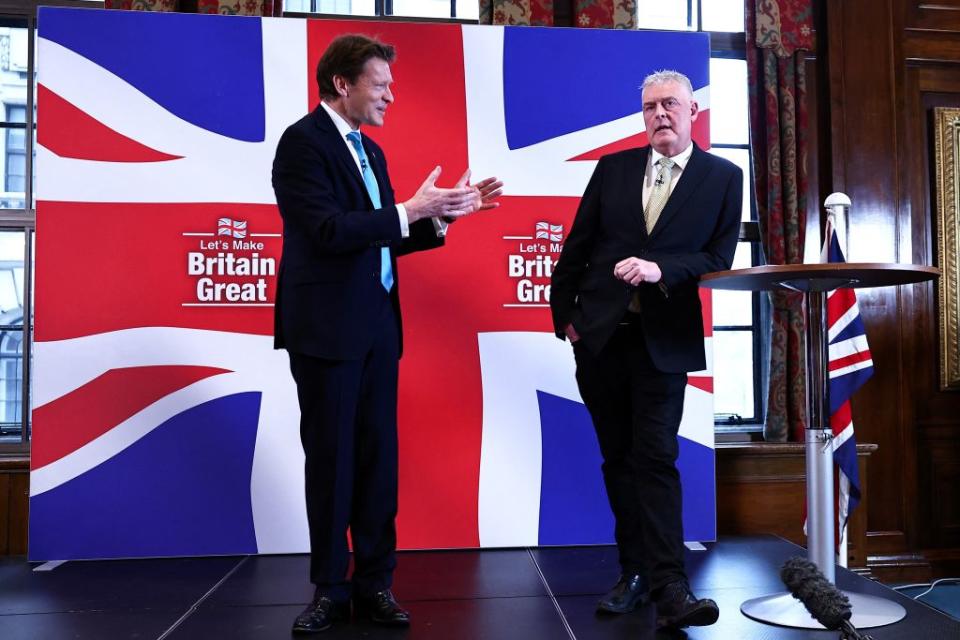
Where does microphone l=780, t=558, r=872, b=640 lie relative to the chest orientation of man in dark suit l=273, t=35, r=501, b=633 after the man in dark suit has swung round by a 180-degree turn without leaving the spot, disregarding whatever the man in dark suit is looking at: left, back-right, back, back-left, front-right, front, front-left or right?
back

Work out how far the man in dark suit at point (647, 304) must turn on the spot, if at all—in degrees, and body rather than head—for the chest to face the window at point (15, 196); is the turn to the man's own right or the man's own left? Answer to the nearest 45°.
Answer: approximately 90° to the man's own right

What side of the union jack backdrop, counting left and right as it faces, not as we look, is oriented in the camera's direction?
front

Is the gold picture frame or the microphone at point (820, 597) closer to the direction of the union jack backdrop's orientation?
the microphone

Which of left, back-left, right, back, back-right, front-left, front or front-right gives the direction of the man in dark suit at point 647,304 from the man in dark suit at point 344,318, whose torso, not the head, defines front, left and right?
front-left

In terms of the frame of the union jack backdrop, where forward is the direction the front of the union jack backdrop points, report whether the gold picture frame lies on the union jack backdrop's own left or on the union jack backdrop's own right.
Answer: on the union jack backdrop's own left

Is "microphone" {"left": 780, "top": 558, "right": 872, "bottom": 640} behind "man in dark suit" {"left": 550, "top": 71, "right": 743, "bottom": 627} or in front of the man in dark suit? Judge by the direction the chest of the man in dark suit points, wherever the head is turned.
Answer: in front

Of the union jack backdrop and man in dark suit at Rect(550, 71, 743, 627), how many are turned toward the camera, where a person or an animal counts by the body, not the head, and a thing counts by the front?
2

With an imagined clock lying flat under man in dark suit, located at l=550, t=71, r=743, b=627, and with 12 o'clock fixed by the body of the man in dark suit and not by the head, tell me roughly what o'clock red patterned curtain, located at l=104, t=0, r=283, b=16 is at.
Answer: The red patterned curtain is roughly at 4 o'clock from the man in dark suit.

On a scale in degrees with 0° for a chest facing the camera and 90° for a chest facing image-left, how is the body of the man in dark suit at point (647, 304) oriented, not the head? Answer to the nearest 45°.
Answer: approximately 0°

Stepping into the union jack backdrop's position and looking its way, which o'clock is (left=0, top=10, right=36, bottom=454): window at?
The window is roughly at 4 o'clock from the union jack backdrop.
